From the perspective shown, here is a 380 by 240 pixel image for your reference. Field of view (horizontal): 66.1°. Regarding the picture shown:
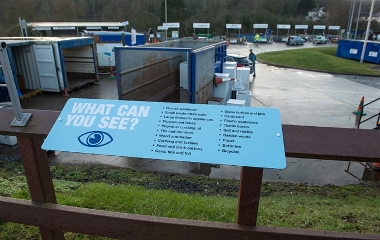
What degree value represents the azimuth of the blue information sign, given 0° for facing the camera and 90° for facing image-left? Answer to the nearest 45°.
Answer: approximately 0°

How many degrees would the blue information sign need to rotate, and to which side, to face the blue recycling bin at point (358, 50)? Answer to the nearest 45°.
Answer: approximately 135° to its left

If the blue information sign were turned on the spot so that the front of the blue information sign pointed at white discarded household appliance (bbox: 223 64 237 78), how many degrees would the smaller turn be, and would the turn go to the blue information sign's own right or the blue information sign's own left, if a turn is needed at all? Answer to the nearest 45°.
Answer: approximately 180°

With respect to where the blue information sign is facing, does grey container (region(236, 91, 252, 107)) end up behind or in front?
behind

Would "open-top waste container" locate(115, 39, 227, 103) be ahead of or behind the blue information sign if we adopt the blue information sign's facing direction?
behind

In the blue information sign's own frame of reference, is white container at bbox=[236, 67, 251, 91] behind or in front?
behind

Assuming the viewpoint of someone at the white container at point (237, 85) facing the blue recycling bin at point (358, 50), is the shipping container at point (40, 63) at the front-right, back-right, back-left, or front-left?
back-left

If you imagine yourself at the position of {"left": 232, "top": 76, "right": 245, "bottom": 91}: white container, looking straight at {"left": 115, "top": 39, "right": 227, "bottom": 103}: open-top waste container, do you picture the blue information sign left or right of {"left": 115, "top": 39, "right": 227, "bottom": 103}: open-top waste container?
left

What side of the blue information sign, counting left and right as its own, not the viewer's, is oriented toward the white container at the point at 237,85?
back

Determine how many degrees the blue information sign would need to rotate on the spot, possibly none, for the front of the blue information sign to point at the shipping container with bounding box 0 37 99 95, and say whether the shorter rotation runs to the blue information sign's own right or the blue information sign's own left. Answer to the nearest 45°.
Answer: approximately 135° to the blue information sign's own right

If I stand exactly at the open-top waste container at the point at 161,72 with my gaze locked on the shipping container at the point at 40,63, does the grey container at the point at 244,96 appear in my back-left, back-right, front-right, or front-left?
back-left
